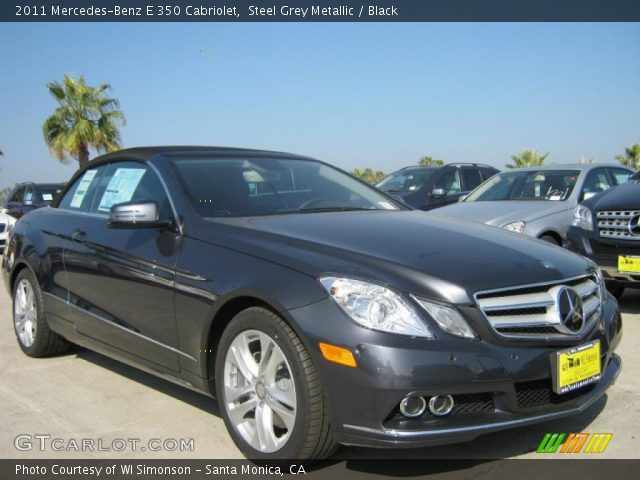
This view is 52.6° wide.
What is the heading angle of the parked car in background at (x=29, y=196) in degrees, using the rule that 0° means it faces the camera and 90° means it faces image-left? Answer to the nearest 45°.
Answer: approximately 45°

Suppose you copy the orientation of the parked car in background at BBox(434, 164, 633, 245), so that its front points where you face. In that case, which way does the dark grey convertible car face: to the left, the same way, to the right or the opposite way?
to the left

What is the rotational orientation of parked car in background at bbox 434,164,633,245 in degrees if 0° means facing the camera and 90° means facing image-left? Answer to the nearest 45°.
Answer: approximately 45°

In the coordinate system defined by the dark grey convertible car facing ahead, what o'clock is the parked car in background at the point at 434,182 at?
The parked car in background is roughly at 8 o'clock from the dark grey convertible car.

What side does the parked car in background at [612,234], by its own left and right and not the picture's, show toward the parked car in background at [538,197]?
right

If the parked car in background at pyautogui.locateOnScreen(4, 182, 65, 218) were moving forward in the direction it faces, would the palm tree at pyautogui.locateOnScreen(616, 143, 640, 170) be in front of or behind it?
behind

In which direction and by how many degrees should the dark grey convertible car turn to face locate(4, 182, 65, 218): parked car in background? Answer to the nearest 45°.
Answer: approximately 180°

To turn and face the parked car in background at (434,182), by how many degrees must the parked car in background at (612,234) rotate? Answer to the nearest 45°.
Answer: approximately 90° to its right
